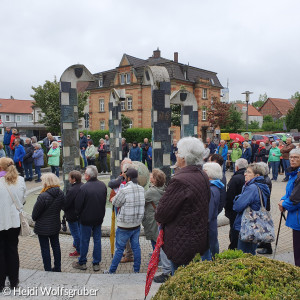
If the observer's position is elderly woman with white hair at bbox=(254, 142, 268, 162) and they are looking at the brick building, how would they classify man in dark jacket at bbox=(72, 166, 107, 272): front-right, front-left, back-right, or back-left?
back-left

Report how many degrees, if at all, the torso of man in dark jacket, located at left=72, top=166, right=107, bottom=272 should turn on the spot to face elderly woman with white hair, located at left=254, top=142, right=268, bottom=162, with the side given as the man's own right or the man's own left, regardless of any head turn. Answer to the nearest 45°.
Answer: approximately 90° to the man's own right

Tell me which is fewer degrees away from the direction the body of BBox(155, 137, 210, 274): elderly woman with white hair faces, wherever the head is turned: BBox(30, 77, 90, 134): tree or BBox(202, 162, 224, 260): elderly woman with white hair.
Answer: the tree

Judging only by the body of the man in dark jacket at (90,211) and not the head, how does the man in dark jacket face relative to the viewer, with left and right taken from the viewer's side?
facing away from the viewer and to the left of the viewer

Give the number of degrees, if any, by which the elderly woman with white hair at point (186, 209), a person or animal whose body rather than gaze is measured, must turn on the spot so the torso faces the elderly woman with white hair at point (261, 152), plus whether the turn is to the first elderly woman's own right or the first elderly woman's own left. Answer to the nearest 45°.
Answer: approximately 45° to the first elderly woman's own right

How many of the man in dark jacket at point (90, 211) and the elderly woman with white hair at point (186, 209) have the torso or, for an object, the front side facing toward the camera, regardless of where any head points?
0

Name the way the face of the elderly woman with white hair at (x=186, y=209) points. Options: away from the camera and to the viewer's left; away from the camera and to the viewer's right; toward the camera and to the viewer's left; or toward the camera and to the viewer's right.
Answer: away from the camera and to the viewer's left

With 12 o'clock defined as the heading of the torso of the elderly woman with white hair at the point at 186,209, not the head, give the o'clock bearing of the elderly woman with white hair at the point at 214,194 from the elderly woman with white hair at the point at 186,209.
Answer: the elderly woman with white hair at the point at 214,194 is roughly at 2 o'clock from the elderly woman with white hair at the point at 186,209.

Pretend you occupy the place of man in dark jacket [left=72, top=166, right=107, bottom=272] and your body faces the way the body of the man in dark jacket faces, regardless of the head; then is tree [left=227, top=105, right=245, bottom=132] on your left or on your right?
on your right

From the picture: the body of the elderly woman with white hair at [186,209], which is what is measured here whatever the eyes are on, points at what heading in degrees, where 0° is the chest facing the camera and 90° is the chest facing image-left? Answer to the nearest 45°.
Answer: approximately 135°

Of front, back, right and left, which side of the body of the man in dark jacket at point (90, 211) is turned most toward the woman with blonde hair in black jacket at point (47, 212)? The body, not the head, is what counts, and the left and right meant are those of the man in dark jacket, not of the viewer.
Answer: left

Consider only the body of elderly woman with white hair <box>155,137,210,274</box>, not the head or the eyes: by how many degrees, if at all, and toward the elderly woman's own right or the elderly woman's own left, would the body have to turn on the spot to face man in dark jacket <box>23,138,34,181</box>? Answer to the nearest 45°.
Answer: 0° — they already face them

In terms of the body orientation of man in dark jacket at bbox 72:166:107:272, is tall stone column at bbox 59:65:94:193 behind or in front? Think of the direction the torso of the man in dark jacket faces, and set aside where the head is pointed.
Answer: in front
